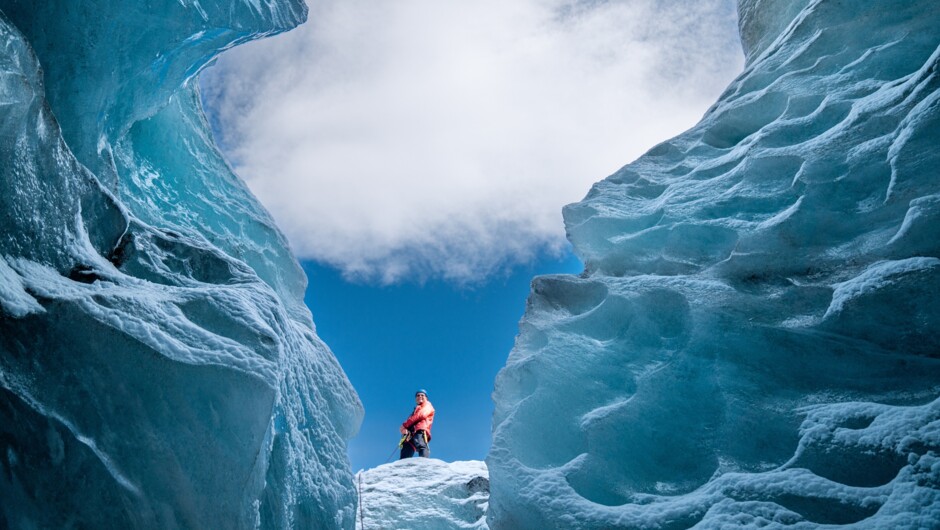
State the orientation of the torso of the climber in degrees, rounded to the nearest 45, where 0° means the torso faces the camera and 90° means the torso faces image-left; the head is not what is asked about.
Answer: approximately 45°
